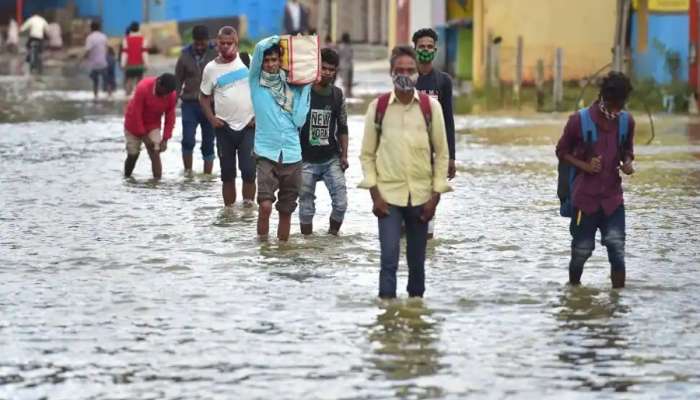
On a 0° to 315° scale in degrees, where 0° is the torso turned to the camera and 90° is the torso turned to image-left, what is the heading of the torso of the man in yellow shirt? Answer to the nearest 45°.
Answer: approximately 0°

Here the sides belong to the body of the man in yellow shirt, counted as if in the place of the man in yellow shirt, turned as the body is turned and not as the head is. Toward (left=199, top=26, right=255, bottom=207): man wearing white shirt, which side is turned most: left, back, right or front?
back

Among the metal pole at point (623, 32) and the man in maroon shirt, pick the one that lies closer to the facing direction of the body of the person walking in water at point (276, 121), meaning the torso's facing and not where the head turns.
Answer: the man in maroon shirt

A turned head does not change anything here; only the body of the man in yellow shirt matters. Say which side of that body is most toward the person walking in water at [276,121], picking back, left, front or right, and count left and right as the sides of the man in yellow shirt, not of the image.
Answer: back

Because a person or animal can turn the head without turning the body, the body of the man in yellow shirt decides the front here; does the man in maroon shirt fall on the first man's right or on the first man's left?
on the first man's left
